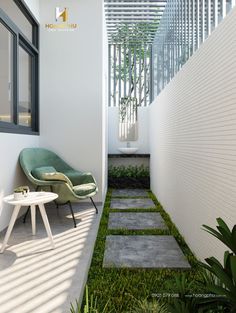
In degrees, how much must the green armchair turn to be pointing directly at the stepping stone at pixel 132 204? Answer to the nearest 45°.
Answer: approximately 90° to its left

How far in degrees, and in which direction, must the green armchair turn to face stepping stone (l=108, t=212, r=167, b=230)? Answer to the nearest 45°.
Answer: approximately 45° to its left

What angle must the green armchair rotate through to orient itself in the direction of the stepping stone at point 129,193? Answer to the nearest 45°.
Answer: approximately 90° to its left

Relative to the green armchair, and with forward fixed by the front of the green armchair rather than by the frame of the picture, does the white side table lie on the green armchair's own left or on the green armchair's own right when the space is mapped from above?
on the green armchair's own right

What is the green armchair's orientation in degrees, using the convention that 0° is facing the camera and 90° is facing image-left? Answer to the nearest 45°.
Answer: approximately 315°

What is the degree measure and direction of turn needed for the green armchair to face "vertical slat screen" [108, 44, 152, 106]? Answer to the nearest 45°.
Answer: approximately 90° to its left
